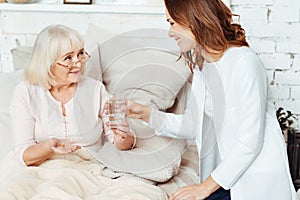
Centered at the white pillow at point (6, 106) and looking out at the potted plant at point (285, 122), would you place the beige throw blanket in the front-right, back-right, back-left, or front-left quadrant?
front-right

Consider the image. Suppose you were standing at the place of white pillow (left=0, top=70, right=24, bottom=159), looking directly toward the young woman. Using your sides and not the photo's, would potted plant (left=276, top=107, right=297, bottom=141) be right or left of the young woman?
left

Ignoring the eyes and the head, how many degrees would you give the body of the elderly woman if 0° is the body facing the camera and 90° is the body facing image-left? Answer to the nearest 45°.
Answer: approximately 315°

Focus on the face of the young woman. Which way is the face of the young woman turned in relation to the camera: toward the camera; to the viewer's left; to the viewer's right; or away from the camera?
to the viewer's left

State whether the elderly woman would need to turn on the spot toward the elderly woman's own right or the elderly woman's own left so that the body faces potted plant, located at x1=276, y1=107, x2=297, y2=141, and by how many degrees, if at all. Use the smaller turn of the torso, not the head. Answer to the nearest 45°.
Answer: approximately 45° to the elderly woman's own left

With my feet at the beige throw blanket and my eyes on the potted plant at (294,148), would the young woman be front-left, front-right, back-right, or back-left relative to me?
front-right

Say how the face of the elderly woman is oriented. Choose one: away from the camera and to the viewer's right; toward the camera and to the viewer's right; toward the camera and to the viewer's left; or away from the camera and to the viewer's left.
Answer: toward the camera and to the viewer's right

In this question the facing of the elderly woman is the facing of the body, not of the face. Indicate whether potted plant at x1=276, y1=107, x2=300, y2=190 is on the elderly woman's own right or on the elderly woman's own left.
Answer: on the elderly woman's own left

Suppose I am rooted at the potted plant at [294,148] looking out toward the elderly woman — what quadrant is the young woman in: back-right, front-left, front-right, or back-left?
front-left
